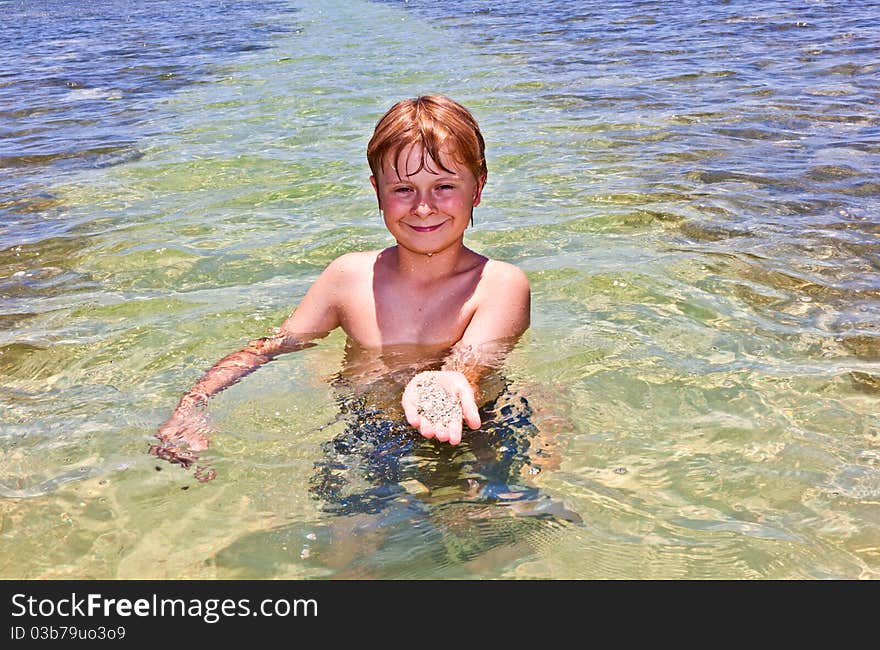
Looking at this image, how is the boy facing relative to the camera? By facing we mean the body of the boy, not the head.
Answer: toward the camera

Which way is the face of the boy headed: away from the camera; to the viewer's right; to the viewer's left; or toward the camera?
toward the camera
